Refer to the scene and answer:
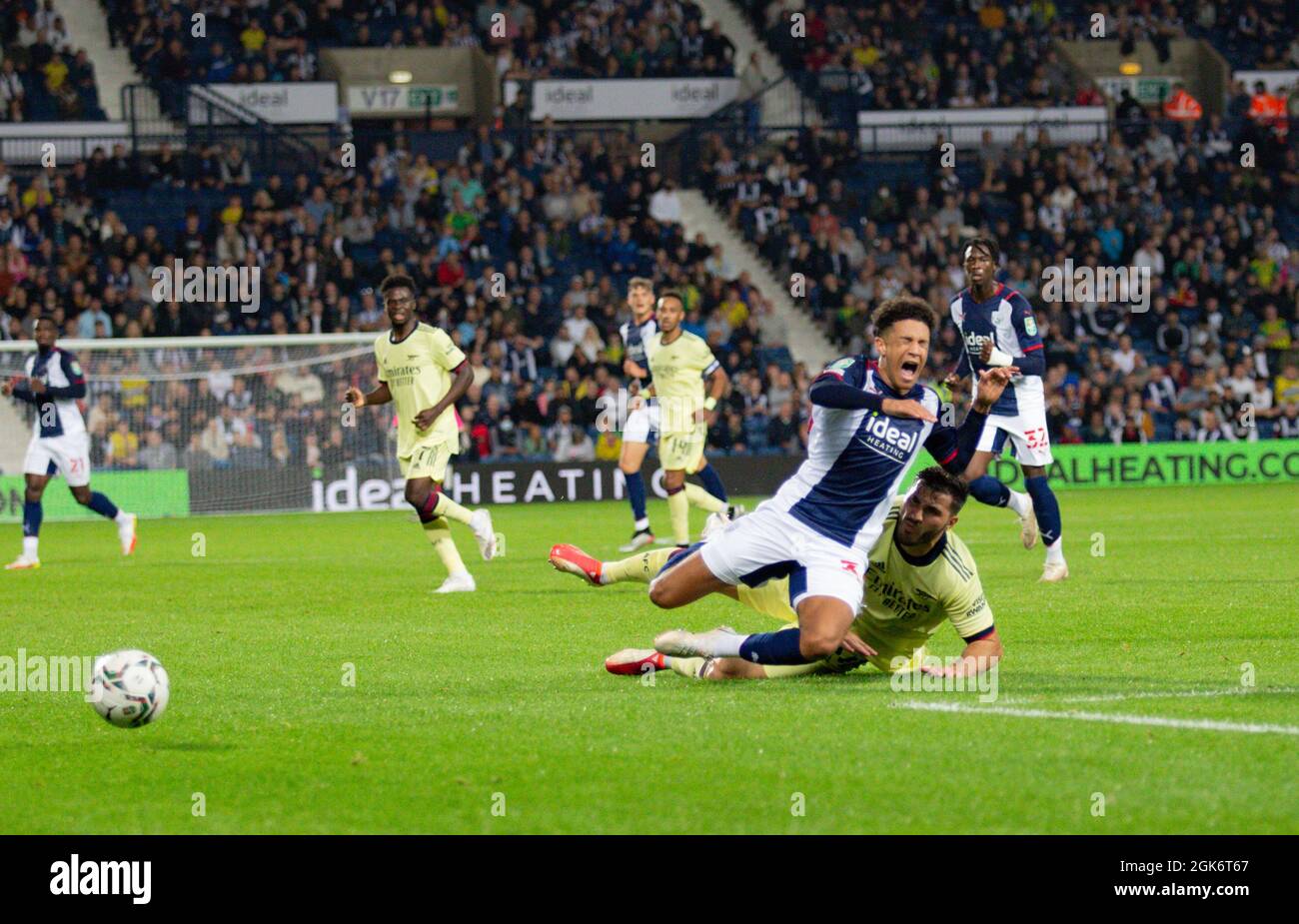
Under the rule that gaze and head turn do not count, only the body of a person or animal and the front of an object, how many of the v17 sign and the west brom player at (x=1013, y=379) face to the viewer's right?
0

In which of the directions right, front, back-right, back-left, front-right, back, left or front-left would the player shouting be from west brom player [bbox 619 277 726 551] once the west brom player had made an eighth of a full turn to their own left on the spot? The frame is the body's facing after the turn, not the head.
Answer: front

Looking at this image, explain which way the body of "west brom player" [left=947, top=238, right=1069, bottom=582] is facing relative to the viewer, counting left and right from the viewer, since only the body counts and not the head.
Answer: facing the viewer and to the left of the viewer

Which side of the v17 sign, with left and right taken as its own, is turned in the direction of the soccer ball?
front

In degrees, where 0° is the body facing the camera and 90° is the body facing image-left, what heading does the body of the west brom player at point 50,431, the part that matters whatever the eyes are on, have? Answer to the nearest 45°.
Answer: approximately 45°

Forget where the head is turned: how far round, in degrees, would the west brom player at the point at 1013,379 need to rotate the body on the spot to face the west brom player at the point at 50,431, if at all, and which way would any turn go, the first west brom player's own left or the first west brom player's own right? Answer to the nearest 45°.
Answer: approximately 45° to the first west brom player's own right

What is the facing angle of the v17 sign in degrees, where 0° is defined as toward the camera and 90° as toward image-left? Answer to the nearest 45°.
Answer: approximately 0°

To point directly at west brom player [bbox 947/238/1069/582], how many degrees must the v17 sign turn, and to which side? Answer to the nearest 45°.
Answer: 0° — it already faces them

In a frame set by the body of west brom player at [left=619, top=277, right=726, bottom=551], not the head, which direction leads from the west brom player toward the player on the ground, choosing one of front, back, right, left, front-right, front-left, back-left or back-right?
front-left

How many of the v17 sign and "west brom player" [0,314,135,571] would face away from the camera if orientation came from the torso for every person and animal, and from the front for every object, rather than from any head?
0

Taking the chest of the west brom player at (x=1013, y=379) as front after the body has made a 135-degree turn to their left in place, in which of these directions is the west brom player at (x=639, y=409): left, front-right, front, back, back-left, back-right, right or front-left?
back-left

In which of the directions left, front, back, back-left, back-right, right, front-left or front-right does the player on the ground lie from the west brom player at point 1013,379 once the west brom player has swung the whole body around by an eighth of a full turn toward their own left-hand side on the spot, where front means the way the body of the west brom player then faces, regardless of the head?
front
